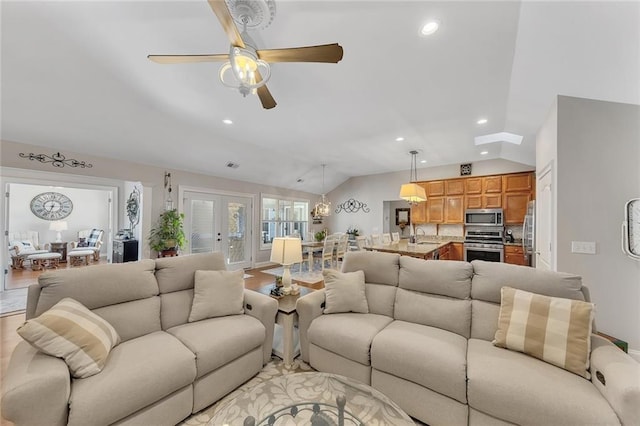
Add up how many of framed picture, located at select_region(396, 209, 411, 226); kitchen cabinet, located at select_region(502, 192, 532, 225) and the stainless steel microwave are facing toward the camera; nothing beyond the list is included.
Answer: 3

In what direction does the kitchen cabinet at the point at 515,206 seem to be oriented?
toward the camera

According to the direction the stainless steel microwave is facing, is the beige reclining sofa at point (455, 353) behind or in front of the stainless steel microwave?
in front

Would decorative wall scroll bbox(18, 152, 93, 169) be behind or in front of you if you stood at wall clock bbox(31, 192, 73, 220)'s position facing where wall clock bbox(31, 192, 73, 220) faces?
in front

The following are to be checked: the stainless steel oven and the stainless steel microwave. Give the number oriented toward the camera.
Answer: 2

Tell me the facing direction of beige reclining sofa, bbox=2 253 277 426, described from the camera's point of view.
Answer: facing the viewer and to the right of the viewer

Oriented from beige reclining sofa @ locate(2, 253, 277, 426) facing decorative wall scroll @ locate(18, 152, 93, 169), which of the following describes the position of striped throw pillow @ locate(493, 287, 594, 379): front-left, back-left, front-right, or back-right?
back-right

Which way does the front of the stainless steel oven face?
toward the camera

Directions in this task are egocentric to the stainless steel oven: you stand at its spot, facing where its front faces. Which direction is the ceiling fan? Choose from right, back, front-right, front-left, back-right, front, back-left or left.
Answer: front

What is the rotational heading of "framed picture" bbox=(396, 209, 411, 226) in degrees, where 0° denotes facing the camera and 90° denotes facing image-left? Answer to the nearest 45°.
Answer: approximately 0°

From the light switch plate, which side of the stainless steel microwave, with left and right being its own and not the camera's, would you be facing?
front

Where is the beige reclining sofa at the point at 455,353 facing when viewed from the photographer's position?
facing the viewer and to the left of the viewer
